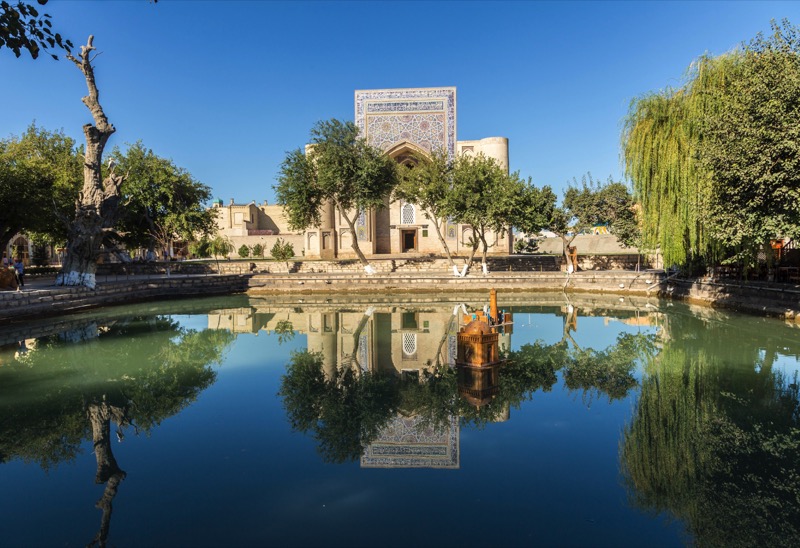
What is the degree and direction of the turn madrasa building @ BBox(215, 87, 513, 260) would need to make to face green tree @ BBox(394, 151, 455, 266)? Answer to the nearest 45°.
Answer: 0° — it already faces it

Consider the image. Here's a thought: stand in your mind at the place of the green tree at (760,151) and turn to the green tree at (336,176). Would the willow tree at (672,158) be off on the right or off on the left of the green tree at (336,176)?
right

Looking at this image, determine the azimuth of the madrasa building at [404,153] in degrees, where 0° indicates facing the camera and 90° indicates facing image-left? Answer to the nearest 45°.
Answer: approximately 0°

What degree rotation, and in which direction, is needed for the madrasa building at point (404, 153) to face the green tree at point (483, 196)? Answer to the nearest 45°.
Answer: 0° — it already faces it

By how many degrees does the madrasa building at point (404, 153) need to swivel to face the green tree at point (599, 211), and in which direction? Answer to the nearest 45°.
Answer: approximately 45° to its left

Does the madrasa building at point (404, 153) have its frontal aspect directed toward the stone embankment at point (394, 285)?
yes

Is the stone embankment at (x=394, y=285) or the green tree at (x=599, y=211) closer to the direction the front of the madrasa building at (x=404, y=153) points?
the stone embankment

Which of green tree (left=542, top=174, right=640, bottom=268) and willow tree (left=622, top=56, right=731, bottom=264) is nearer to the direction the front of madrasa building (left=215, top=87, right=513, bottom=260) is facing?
the willow tree

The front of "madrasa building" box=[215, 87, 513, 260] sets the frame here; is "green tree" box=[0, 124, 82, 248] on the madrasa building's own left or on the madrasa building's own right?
on the madrasa building's own right

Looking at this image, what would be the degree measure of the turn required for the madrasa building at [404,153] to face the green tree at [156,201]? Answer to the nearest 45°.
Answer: approximately 90° to its right
